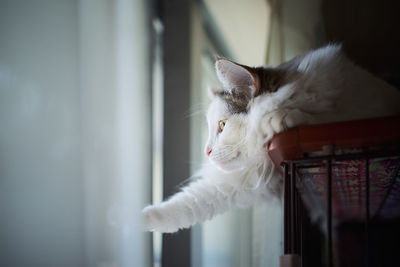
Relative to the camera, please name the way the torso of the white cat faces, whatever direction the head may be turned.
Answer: to the viewer's left
